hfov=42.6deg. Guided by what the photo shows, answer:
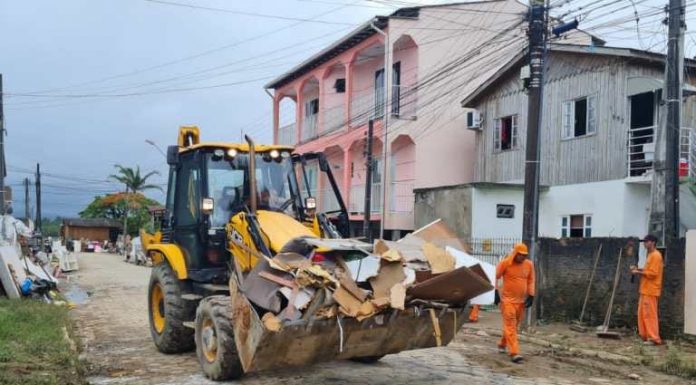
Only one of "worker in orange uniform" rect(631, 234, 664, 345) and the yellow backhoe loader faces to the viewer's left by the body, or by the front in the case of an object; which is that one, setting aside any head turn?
the worker in orange uniform

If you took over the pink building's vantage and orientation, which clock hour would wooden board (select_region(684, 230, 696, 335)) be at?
The wooden board is roughly at 10 o'clock from the pink building.

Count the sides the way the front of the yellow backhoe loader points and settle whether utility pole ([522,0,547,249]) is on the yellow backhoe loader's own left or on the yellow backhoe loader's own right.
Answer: on the yellow backhoe loader's own left

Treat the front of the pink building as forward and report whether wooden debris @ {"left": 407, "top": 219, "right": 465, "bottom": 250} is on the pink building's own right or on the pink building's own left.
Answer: on the pink building's own left

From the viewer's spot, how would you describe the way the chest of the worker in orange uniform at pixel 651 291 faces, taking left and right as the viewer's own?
facing to the left of the viewer

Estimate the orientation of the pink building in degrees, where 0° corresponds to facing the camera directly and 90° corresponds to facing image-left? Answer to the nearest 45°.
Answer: approximately 45°

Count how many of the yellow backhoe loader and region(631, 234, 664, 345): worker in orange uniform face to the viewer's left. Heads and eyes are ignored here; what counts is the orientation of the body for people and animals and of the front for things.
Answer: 1
